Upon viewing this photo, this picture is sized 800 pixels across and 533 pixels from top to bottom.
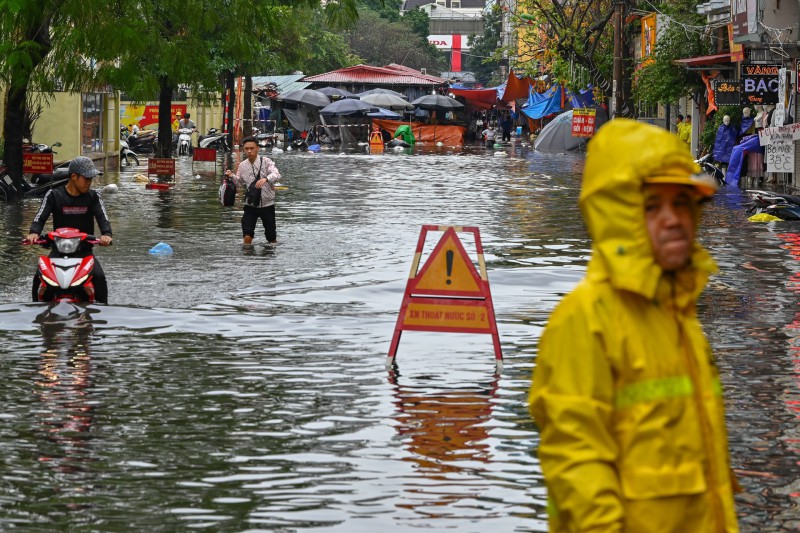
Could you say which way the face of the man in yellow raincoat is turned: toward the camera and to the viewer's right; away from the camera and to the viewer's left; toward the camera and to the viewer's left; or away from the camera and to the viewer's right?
toward the camera and to the viewer's right

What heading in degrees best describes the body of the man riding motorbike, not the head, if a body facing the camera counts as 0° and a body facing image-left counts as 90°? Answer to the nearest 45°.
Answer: approximately 0°

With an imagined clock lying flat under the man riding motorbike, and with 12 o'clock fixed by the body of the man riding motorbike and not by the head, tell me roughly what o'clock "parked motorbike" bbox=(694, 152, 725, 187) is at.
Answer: The parked motorbike is roughly at 7 o'clock from the man riding motorbike.

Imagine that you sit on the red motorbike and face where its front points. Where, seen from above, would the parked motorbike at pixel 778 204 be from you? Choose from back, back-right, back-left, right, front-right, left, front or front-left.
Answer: back-left

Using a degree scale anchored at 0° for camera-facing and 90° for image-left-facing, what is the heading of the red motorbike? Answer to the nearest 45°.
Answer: approximately 0°

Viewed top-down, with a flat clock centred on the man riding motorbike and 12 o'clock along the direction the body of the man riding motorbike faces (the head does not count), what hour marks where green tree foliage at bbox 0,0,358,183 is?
The green tree foliage is roughly at 6 o'clock from the man riding motorbike.

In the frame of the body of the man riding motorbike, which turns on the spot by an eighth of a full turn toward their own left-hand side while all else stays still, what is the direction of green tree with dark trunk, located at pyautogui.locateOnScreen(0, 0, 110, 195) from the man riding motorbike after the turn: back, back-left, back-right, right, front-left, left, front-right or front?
back-left
